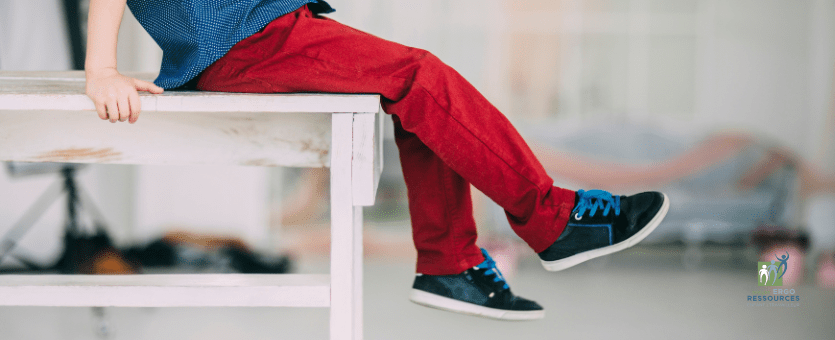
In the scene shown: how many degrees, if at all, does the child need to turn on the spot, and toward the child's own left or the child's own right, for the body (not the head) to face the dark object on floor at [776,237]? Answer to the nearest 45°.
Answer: approximately 45° to the child's own left

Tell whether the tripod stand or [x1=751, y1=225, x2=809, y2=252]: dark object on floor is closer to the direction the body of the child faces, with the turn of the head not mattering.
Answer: the dark object on floor

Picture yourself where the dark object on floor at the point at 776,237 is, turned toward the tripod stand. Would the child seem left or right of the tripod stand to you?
left

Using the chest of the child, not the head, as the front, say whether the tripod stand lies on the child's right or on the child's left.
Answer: on the child's left

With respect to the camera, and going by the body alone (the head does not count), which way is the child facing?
to the viewer's right

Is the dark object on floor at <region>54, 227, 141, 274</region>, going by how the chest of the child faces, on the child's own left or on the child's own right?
on the child's own left
